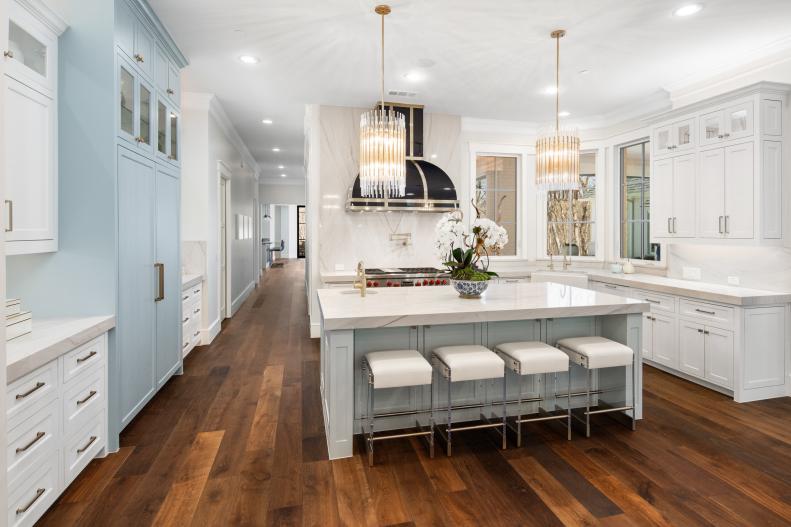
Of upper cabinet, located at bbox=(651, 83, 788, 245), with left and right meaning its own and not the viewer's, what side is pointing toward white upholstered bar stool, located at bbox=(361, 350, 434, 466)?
front

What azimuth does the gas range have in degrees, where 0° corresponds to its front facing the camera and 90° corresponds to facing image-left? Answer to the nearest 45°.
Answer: approximately 0°

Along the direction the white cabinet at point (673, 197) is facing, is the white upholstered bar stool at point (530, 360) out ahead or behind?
ahead

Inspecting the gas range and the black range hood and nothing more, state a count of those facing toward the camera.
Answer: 2

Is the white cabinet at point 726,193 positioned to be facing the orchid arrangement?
yes

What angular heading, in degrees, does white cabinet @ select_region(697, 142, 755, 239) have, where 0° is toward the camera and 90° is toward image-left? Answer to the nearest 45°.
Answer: approximately 45°

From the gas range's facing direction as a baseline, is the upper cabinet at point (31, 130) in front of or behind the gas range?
in front

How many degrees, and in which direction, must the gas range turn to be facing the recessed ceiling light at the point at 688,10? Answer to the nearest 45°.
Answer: approximately 45° to its left

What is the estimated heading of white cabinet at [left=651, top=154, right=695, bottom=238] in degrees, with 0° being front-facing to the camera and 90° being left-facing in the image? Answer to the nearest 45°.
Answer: approximately 45°
